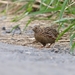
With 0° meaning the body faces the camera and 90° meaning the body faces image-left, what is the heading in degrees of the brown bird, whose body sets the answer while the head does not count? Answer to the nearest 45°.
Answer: approximately 90°
